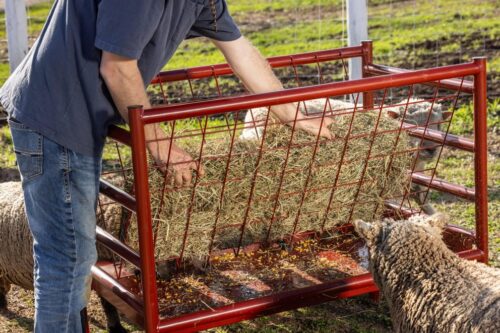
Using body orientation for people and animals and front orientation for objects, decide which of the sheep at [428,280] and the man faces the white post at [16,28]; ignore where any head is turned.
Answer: the sheep

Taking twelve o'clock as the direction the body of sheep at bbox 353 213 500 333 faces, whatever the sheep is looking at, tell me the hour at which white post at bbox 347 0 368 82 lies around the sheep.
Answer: The white post is roughly at 1 o'clock from the sheep.

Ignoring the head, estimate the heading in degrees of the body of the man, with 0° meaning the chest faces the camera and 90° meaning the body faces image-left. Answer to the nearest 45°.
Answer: approximately 270°

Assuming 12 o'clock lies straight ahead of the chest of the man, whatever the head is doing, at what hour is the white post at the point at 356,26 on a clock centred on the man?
The white post is roughly at 10 o'clock from the man.

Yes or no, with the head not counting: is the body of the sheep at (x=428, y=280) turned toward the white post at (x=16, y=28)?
yes

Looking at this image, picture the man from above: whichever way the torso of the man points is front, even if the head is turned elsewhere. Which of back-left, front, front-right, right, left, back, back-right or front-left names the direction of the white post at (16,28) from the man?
left

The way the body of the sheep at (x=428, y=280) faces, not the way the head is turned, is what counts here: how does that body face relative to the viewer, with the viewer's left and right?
facing away from the viewer and to the left of the viewer

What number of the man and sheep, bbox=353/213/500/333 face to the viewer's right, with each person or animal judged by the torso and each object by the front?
1
